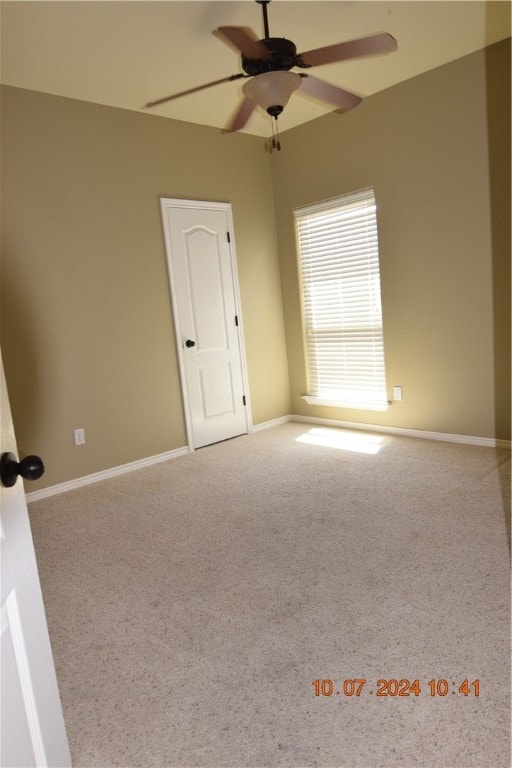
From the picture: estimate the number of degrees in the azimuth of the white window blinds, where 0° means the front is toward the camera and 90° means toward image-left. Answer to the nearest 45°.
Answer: approximately 45°

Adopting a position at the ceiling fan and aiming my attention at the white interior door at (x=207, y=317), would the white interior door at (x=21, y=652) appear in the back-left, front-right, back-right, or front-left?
back-left

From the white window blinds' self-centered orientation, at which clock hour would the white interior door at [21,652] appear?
The white interior door is roughly at 11 o'clock from the white window blinds.

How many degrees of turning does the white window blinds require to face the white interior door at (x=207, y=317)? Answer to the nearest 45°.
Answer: approximately 45° to its right
